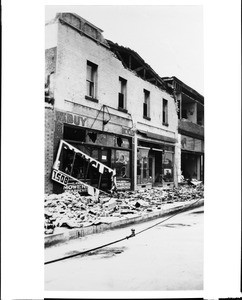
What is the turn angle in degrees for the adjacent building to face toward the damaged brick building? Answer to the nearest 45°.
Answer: approximately 90° to its right

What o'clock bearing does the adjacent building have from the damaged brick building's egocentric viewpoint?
The adjacent building is roughly at 10 o'clock from the damaged brick building.

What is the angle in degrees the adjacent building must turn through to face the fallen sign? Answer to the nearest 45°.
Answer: approximately 90° to its right

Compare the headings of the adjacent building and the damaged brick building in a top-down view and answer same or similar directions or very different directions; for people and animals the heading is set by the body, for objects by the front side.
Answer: same or similar directions

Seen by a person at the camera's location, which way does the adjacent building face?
facing the viewer and to the right of the viewer

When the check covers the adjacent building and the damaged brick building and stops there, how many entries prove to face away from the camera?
0
